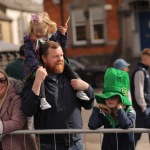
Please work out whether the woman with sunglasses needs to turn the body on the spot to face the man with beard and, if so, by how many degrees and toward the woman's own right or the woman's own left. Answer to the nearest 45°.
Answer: approximately 135° to the woman's own left

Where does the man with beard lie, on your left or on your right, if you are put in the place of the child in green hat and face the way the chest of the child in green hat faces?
on your right

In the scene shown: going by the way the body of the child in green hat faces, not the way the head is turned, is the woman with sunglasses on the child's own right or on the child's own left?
on the child's own right

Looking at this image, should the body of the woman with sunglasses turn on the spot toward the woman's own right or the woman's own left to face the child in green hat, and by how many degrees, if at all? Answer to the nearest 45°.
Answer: approximately 135° to the woman's own left

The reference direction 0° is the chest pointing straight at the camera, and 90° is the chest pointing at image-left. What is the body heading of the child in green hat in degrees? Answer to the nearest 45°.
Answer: approximately 0°

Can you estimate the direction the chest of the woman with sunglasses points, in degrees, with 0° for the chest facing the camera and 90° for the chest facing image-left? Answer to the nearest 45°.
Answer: approximately 45°
